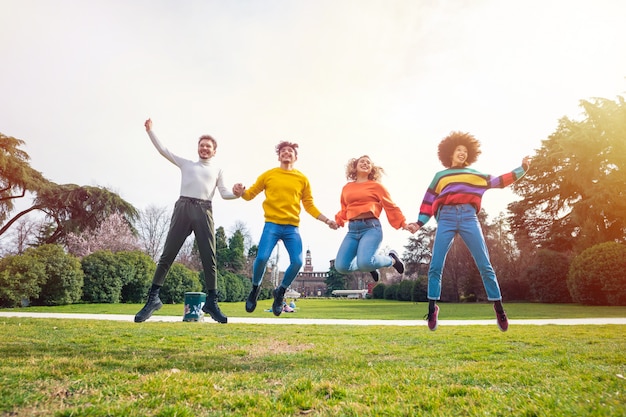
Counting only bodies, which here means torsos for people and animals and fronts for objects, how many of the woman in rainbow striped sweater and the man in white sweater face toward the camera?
2

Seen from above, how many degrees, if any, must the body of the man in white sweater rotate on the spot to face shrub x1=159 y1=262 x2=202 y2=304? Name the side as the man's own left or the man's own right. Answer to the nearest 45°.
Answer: approximately 180°

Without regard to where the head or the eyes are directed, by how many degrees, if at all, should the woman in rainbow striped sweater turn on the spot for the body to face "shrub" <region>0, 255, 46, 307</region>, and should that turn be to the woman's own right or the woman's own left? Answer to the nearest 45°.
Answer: approximately 135° to the woman's own right

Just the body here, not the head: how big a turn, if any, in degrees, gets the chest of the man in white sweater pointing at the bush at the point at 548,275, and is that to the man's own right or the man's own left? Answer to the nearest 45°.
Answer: approximately 135° to the man's own left

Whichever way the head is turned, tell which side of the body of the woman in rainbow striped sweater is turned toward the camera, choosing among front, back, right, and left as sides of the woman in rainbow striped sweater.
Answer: front

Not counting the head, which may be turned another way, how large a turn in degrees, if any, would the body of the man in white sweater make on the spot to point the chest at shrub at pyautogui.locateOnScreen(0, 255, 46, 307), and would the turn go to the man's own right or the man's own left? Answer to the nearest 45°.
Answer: approximately 180°

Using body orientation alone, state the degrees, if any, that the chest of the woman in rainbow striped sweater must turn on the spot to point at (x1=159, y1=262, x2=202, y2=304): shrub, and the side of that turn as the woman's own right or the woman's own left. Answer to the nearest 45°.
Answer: approximately 135° to the woman's own right

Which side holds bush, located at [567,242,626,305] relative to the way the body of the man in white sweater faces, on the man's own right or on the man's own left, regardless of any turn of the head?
on the man's own left

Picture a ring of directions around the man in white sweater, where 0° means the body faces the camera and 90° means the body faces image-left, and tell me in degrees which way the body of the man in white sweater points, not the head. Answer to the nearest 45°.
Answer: approximately 0°

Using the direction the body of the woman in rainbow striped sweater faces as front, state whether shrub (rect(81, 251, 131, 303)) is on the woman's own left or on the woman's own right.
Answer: on the woman's own right

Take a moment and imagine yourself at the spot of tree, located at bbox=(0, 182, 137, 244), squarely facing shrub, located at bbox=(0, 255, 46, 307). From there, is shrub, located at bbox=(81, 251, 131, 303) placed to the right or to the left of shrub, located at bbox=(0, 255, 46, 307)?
left

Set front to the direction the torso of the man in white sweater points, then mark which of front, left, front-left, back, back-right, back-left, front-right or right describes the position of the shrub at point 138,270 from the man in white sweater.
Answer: back
